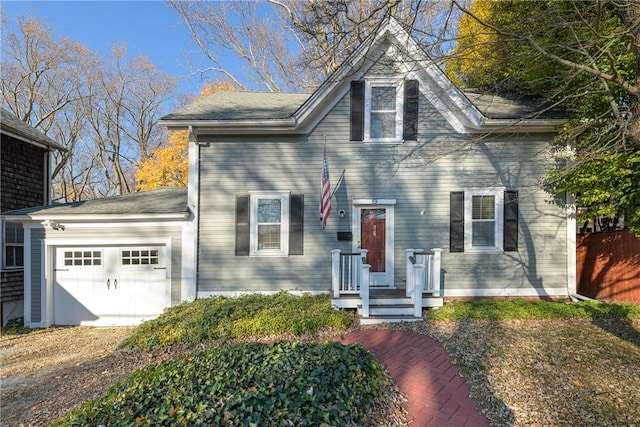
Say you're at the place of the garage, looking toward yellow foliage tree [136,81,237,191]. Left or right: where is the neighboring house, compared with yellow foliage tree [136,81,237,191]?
left

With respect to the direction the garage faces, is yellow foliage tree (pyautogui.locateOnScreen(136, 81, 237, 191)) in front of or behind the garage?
behind

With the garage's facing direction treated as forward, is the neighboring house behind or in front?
behind

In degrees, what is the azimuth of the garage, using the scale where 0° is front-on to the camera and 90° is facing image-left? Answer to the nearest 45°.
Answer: approximately 0°
